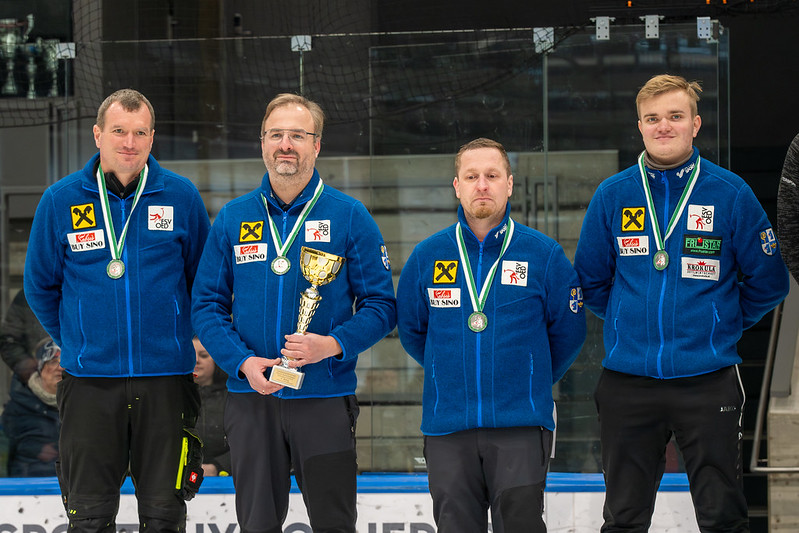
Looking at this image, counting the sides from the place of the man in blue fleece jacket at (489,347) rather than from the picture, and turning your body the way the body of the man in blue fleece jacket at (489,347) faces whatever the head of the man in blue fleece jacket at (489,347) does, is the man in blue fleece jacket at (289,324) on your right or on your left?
on your right

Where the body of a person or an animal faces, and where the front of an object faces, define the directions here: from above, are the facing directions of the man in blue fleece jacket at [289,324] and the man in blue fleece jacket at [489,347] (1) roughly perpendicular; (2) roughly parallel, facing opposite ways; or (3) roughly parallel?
roughly parallel

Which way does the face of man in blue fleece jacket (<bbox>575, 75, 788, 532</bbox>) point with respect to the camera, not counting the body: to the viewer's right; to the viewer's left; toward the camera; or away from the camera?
toward the camera

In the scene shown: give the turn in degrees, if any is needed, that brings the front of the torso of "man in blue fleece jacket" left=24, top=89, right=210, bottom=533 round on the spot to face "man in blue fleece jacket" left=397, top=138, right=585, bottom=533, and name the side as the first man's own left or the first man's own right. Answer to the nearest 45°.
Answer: approximately 45° to the first man's own left

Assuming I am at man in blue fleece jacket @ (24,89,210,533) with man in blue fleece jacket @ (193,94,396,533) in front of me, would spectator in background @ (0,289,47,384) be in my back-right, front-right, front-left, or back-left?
back-left

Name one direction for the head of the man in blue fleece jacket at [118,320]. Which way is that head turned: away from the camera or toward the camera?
toward the camera

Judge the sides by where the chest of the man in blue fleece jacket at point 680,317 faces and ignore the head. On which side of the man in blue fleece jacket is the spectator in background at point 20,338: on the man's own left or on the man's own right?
on the man's own right

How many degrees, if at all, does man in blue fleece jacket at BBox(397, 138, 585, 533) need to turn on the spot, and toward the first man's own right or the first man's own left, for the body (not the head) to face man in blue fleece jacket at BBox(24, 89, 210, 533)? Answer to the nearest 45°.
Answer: approximately 90° to the first man's own right

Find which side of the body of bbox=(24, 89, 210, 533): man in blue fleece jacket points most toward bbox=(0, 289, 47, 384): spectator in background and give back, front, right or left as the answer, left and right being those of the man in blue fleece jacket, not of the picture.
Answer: back

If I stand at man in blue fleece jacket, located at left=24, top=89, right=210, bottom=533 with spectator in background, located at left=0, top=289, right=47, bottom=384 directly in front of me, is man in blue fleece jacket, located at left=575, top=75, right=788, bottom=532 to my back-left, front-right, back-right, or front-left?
back-right

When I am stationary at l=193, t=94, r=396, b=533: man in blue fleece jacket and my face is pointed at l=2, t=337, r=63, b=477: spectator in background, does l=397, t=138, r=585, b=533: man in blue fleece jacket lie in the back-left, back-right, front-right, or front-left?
back-right

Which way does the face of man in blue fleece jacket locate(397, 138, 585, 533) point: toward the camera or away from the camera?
toward the camera

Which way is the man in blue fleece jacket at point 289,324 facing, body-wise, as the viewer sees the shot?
toward the camera

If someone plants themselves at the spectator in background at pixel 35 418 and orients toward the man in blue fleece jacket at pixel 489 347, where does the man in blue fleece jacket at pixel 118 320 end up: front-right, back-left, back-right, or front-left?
front-right

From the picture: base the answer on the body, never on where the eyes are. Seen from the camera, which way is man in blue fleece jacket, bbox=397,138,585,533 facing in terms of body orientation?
toward the camera

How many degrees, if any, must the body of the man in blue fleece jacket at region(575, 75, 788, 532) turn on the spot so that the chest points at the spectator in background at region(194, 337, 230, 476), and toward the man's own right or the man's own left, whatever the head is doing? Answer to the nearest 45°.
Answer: approximately 135° to the man's own right

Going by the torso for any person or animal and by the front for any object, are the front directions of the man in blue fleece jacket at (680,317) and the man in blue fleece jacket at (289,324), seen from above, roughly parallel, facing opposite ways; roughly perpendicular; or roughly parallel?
roughly parallel

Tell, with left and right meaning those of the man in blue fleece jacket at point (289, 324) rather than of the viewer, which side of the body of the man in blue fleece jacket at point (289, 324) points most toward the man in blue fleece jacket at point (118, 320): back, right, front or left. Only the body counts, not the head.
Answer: right
